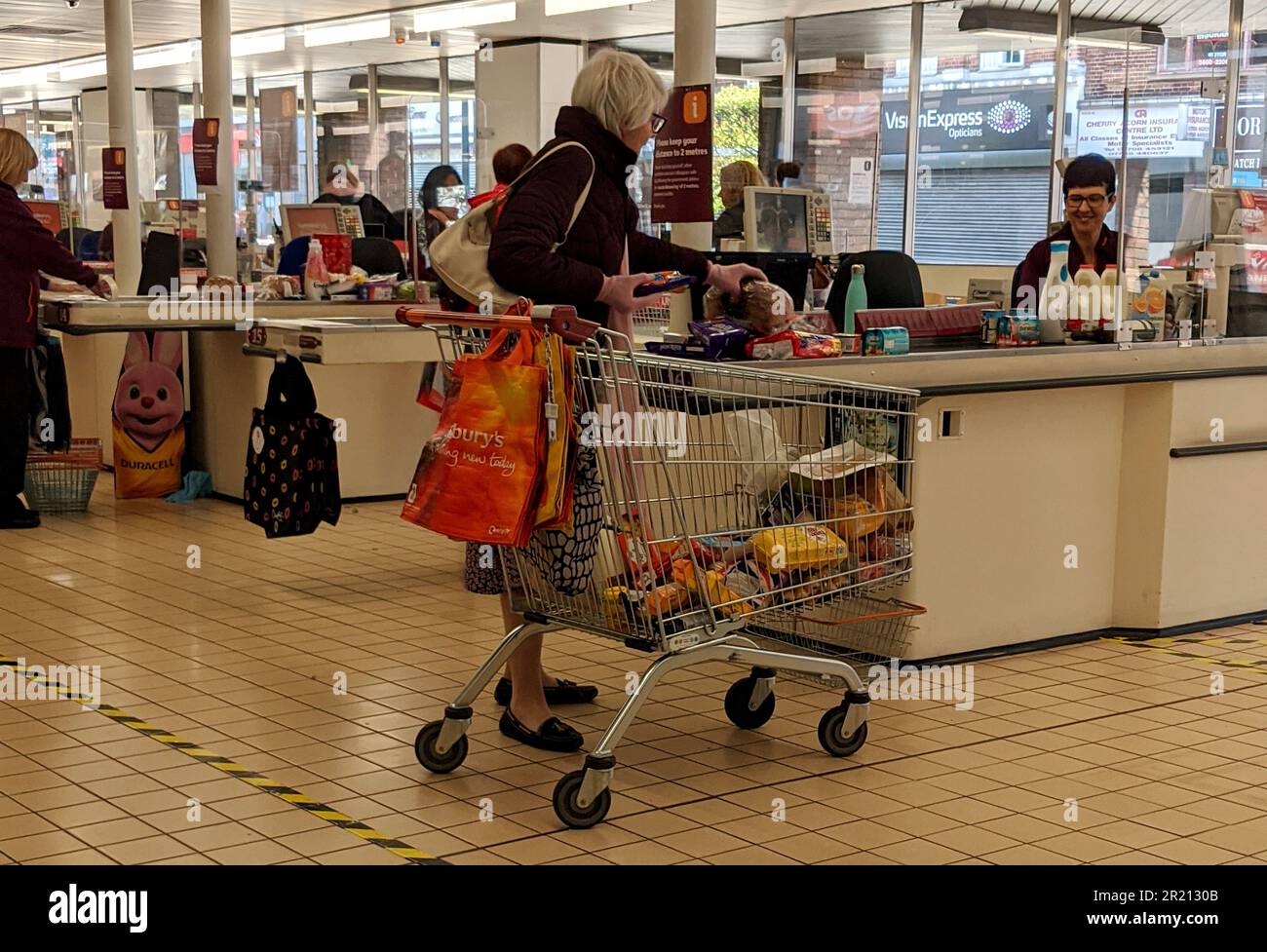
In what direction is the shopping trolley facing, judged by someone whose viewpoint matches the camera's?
facing away from the viewer and to the right of the viewer

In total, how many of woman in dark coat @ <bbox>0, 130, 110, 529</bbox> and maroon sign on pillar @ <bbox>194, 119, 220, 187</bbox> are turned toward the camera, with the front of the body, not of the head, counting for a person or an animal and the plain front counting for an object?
1

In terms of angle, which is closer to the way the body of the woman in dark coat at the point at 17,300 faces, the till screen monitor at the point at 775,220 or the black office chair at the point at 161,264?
the till screen monitor

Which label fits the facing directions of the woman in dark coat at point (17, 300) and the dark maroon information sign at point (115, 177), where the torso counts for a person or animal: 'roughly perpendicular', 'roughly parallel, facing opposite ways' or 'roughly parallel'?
roughly perpendicular

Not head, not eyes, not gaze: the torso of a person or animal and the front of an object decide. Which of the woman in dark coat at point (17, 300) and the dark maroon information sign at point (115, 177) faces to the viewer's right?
the woman in dark coat

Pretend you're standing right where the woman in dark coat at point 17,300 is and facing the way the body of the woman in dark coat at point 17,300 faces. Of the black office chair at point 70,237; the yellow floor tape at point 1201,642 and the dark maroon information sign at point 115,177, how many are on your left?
2

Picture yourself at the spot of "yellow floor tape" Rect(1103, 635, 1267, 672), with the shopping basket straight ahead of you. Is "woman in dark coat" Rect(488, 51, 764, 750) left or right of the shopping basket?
left

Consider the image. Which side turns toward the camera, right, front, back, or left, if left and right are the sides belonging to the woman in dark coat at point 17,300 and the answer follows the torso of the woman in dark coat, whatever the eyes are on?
right

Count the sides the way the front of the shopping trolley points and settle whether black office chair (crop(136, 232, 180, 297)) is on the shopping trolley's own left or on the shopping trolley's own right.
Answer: on the shopping trolley's own left

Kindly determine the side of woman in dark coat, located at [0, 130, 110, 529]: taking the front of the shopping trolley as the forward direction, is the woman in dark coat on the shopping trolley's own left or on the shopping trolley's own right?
on the shopping trolley's own left
